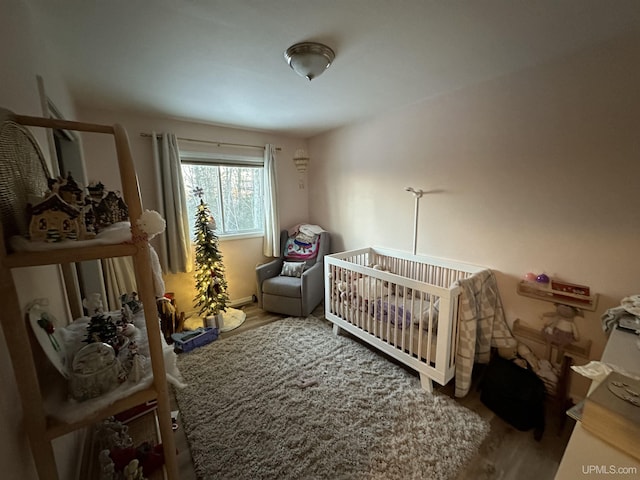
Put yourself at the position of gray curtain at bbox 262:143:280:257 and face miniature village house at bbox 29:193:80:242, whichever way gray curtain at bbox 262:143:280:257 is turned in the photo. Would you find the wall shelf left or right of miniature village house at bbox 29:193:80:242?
left

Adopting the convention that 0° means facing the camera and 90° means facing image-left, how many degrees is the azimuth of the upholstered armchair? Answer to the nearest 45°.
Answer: approximately 45°

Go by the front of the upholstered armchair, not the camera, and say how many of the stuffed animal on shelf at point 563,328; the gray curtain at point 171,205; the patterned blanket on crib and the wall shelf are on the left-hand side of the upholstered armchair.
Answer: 3

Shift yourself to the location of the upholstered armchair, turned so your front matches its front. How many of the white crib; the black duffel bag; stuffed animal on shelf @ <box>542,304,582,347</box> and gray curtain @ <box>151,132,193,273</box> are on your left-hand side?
3

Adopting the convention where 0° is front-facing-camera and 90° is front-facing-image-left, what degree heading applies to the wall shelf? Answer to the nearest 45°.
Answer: approximately 45°

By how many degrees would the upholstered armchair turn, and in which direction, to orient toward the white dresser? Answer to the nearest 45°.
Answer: approximately 45° to its left

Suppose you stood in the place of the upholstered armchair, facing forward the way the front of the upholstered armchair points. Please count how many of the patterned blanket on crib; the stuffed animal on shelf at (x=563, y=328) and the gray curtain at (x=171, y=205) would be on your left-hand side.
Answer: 2

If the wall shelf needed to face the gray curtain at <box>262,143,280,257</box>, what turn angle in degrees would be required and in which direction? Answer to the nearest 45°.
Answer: approximately 45° to its right

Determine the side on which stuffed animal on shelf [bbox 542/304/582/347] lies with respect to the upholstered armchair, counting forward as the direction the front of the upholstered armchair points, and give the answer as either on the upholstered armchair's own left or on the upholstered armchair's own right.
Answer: on the upholstered armchair's own left
